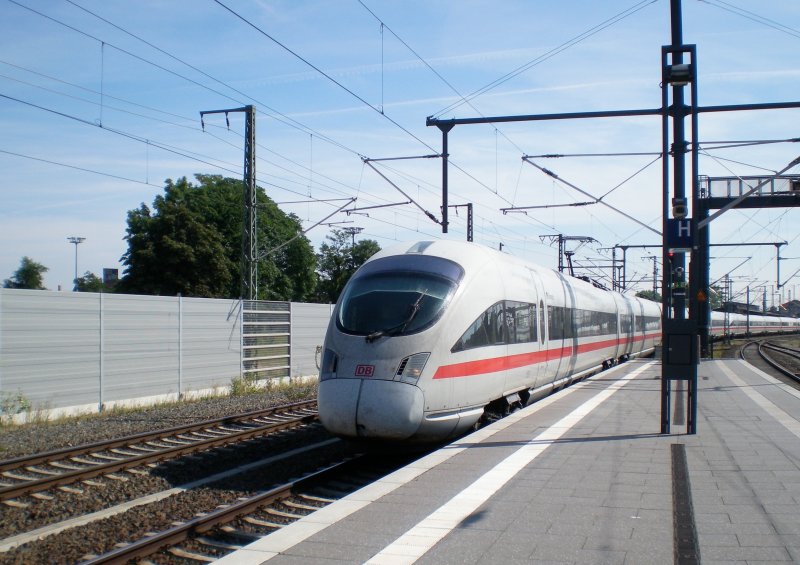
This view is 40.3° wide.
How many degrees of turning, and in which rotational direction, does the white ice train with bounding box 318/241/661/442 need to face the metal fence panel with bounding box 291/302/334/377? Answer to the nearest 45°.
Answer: approximately 135° to its right

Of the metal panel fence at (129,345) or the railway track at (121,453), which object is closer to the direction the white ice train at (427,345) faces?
the railway track

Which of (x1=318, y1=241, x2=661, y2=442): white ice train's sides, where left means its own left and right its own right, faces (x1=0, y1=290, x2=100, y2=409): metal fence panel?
right

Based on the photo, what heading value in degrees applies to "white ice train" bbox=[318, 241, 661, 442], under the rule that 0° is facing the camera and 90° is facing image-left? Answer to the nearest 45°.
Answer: approximately 45°

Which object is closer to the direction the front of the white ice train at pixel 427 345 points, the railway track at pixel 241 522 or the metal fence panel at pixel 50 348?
the railway track

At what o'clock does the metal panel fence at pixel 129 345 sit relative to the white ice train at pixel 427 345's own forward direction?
The metal panel fence is roughly at 3 o'clock from the white ice train.
